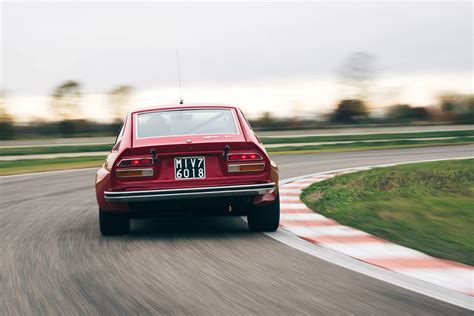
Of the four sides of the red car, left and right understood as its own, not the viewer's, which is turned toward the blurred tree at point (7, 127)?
front

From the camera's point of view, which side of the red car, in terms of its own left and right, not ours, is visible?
back

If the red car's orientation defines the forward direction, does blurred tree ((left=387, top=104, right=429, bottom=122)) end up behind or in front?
in front

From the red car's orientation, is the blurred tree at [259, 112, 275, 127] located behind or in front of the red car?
in front
